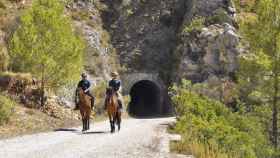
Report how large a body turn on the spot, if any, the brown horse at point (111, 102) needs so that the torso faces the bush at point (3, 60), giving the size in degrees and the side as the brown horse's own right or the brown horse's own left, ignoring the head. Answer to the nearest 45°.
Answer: approximately 90° to the brown horse's own right

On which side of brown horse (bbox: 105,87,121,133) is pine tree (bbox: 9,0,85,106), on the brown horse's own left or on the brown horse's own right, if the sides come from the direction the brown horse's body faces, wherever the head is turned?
on the brown horse's own right

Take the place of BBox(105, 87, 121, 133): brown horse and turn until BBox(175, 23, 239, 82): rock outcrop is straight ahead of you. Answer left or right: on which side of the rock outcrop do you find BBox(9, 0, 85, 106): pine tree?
left

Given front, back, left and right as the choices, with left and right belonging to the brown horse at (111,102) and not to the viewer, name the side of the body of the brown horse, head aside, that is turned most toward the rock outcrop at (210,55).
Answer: back

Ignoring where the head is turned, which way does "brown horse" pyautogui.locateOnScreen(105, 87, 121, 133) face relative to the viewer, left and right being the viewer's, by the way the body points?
facing the viewer and to the left of the viewer

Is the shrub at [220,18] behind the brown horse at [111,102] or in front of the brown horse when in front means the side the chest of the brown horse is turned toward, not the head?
behind

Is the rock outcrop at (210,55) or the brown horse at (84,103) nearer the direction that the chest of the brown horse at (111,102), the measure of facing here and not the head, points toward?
the brown horse
